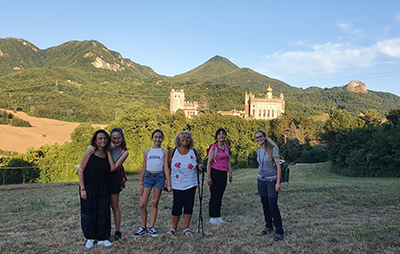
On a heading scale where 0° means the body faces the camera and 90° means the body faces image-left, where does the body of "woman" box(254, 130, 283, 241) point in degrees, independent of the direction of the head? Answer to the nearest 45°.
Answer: approximately 45°

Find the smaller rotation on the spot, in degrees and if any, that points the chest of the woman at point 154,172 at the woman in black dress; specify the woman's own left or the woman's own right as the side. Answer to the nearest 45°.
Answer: approximately 45° to the woman's own right

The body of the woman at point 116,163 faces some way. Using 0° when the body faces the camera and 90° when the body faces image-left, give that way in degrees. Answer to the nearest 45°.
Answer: approximately 45°

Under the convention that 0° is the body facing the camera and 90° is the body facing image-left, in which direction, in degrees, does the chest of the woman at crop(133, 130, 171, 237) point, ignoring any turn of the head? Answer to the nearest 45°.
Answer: approximately 0°

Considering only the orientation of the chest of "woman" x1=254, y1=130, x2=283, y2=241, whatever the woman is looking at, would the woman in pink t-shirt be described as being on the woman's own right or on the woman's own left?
on the woman's own right

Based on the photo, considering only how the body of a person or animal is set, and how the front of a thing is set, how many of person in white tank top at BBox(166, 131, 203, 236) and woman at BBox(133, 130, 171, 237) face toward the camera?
2

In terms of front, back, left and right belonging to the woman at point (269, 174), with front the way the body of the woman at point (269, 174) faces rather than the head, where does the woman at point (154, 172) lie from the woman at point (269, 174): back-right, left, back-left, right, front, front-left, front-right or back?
front-right

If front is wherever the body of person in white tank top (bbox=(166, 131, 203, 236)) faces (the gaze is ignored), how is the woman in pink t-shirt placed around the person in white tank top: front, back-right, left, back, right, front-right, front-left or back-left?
back-left

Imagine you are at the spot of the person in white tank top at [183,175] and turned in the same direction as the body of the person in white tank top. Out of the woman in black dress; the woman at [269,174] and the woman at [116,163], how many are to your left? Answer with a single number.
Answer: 1
